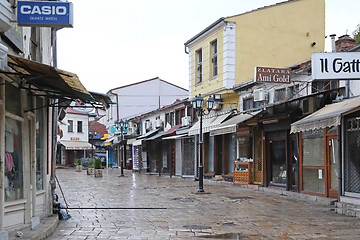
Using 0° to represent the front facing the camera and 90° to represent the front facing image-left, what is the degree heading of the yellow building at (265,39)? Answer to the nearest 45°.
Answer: approximately 45°

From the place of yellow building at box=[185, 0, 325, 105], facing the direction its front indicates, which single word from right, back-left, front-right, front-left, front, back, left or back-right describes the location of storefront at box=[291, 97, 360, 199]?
front-left

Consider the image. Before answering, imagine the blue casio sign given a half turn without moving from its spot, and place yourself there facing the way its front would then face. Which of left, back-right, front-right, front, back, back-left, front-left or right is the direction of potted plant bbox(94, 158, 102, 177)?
front

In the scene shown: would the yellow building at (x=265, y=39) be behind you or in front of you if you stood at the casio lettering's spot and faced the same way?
behind

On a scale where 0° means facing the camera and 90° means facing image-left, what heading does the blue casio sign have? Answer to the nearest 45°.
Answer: approximately 0°
